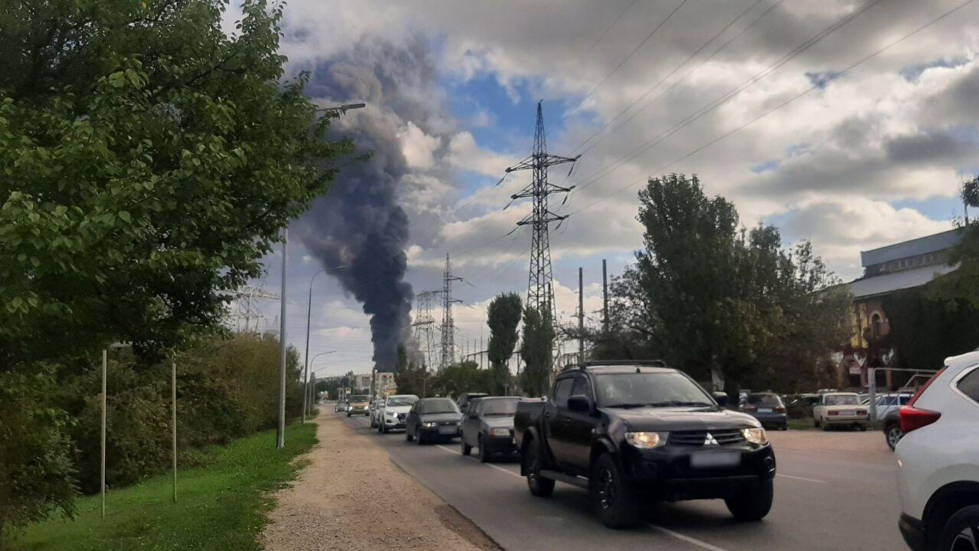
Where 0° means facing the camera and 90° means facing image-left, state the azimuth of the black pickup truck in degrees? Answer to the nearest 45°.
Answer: approximately 315°

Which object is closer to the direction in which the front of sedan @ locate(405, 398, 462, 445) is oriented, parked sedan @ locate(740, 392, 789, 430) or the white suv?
the white suv

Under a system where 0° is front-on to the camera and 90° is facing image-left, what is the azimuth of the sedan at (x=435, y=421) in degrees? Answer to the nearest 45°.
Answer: approximately 315°

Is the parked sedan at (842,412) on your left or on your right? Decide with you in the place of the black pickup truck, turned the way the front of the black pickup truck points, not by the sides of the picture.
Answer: on your left

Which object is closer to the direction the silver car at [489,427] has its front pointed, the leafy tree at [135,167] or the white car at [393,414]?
the leafy tree

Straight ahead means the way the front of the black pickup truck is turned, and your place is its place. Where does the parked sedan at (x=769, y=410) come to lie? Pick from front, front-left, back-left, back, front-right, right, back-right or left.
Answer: back-left

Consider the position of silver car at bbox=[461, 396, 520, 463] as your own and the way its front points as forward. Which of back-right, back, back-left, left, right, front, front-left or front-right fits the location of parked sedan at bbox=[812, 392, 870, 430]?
left

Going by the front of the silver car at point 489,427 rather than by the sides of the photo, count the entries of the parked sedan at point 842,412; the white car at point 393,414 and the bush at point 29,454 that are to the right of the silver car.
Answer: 1

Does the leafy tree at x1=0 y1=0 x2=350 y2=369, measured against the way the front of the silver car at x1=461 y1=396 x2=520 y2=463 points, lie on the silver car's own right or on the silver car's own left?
on the silver car's own right

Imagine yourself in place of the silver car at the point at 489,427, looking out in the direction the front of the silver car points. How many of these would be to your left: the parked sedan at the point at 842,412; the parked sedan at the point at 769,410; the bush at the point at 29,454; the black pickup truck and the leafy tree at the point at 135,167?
2
